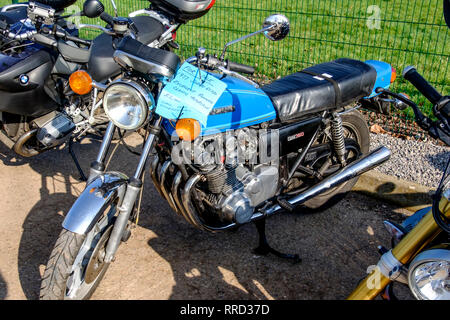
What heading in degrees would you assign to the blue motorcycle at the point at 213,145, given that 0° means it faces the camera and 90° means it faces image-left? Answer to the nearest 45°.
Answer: approximately 45°

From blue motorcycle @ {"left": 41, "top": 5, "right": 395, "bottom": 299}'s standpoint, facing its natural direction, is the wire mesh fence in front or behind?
behind
